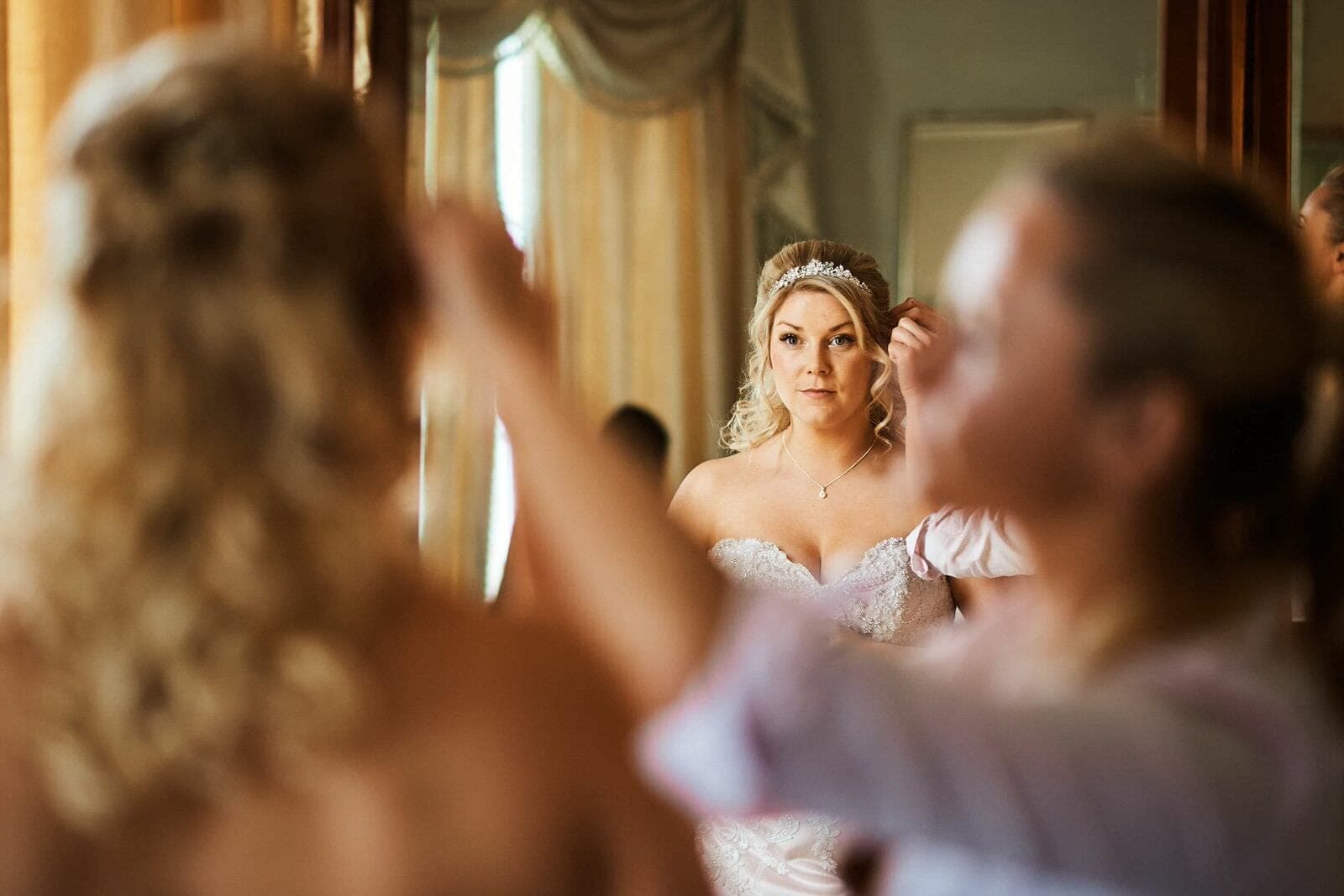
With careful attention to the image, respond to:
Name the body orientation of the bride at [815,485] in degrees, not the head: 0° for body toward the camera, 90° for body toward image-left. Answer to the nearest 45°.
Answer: approximately 0°

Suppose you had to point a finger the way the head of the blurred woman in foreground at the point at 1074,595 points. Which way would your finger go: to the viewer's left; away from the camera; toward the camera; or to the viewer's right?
to the viewer's left

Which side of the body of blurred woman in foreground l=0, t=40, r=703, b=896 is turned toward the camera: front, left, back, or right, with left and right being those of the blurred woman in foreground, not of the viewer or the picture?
back

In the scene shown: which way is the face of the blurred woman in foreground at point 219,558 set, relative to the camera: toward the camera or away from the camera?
away from the camera
